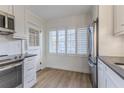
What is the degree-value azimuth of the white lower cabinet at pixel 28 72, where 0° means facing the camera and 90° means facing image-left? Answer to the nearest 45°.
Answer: approximately 315°

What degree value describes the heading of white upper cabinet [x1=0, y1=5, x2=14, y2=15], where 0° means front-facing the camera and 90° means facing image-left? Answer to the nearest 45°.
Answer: approximately 315°

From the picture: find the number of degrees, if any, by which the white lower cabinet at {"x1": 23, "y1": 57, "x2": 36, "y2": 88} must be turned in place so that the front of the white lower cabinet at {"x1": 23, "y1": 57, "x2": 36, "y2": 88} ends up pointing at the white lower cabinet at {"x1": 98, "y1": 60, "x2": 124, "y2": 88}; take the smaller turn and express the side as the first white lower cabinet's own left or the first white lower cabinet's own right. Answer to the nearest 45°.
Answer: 0° — it already faces it

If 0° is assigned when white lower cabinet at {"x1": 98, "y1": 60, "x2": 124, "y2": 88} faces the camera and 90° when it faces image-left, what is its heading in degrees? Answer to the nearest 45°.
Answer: approximately 45°
